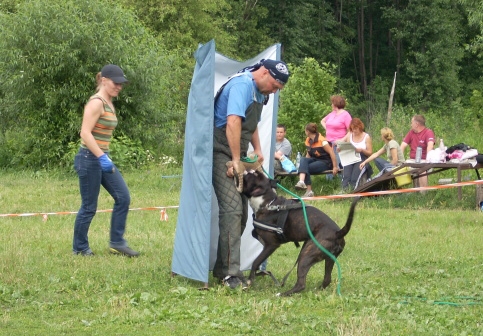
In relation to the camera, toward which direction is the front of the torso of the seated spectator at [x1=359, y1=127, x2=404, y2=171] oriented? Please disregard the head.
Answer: to the viewer's left

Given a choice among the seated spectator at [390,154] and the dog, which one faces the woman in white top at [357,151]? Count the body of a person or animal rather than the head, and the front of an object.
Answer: the seated spectator

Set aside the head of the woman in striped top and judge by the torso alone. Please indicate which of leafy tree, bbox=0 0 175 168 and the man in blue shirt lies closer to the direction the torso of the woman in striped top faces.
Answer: the man in blue shirt

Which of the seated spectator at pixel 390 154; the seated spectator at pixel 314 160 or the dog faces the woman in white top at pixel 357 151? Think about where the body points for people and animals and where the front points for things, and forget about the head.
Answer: the seated spectator at pixel 390 154

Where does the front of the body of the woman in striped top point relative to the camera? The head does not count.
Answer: to the viewer's right

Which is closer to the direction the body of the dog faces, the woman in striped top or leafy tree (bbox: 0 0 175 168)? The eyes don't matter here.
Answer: the woman in striped top

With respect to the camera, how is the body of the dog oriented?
to the viewer's left
